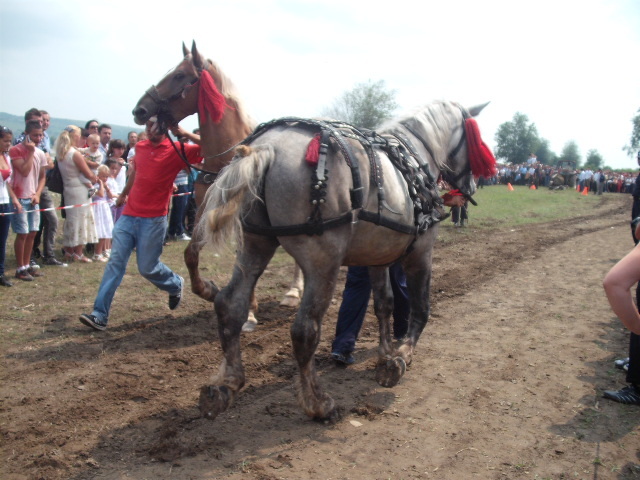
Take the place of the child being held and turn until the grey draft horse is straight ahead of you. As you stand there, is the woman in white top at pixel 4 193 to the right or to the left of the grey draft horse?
right

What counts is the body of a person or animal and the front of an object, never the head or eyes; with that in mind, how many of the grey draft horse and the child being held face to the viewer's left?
0

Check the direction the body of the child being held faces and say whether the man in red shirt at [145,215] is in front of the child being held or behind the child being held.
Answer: in front

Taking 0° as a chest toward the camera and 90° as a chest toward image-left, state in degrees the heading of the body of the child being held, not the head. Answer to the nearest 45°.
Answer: approximately 315°

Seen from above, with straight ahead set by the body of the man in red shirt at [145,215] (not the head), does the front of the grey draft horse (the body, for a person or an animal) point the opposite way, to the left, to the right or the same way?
the opposite way

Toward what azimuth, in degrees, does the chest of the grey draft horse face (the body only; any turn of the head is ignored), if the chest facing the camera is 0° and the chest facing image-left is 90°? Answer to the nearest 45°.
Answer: approximately 225°

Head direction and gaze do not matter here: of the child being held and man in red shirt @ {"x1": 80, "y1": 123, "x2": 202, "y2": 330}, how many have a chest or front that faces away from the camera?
0

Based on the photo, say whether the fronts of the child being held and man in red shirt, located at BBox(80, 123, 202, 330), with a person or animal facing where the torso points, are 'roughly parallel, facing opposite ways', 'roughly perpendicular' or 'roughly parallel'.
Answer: roughly perpendicular
